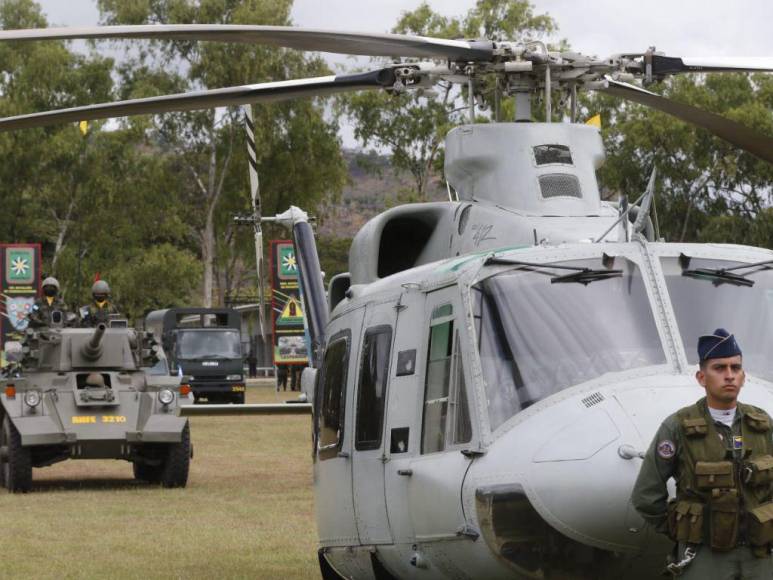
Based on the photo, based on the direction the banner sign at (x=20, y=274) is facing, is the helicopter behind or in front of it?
in front

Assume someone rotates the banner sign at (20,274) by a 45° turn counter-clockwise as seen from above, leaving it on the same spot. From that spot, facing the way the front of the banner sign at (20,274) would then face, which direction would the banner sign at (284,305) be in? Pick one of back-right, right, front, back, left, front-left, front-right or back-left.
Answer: front-left

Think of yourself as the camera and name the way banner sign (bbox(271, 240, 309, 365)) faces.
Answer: facing the viewer

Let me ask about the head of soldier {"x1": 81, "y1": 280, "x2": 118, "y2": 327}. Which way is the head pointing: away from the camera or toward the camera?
toward the camera

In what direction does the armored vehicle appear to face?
toward the camera

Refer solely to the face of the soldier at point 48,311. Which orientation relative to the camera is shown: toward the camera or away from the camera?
toward the camera

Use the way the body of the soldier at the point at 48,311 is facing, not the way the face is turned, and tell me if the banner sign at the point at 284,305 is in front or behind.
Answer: behind

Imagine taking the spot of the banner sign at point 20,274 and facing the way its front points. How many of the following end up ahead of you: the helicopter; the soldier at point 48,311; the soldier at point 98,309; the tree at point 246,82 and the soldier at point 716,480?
4

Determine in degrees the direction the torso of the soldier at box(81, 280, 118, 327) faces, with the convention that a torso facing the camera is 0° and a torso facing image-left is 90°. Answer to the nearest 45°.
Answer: approximately 0°

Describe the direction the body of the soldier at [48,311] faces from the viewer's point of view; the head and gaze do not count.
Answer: toward the camera

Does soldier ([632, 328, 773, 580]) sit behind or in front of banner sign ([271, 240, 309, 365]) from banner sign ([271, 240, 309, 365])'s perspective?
in front

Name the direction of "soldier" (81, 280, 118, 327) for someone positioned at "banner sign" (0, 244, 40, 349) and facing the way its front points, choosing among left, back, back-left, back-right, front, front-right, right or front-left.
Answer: front

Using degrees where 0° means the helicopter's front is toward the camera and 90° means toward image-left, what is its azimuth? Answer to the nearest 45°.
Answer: approximately 315°

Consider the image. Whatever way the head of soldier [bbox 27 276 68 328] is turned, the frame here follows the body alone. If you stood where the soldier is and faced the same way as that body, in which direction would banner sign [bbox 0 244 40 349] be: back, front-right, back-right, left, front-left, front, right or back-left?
back
